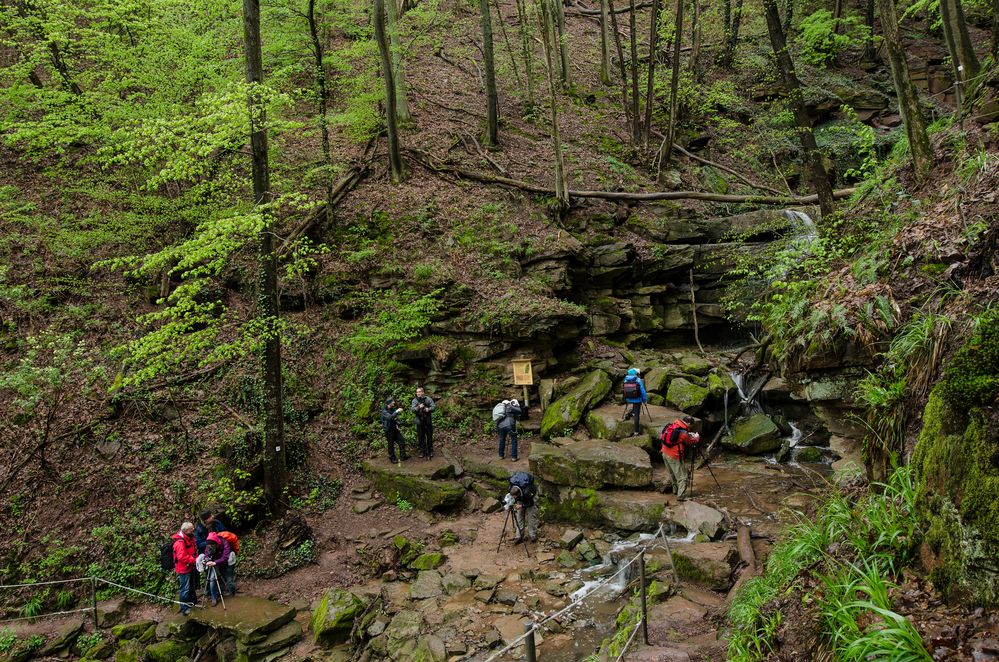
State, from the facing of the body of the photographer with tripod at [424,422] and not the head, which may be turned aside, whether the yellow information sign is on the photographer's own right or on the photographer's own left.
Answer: on the photographer's own left

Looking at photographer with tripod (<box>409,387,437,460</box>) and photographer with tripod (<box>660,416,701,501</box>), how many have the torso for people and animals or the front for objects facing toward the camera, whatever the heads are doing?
1

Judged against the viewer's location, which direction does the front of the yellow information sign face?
facing the viewer

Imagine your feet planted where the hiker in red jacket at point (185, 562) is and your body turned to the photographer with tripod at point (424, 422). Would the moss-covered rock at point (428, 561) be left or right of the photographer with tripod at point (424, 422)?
right

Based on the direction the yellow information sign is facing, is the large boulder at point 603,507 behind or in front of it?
in front

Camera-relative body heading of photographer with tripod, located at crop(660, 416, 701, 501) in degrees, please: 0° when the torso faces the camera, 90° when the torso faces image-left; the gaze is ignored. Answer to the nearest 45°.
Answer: approximately 270°

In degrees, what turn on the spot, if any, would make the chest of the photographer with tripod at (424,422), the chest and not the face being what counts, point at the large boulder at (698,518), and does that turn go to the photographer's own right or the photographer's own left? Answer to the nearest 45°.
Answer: approximately 45° to the photographer's own left

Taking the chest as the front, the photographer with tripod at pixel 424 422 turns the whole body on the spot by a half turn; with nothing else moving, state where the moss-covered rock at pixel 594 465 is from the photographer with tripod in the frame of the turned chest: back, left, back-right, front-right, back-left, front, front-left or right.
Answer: back-right

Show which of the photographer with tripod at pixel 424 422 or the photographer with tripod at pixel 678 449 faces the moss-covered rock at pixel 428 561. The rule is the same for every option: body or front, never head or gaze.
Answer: the photographer with tripod at pixel 424 422

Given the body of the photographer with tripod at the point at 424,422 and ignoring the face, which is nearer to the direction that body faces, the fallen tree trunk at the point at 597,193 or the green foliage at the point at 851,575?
the green foliage

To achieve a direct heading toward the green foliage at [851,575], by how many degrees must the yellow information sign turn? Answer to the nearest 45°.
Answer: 0° — it already faces it

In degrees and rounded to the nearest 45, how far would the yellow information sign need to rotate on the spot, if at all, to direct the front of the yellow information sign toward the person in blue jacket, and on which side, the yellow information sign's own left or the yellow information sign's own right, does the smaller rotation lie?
approximately 45° to the yellow information sign's own left
